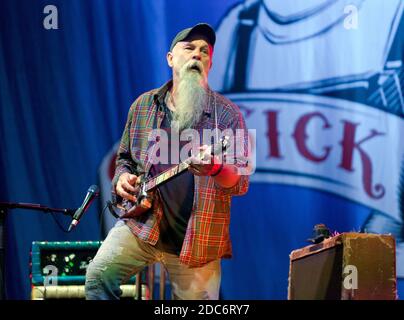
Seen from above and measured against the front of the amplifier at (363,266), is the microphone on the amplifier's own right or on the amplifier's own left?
on the amplifier's own right

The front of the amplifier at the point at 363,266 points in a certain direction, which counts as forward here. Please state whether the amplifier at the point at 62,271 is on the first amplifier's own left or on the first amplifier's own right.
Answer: on the first amplifier's own right

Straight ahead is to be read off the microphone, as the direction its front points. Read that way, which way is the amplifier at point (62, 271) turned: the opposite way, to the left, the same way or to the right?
to the right

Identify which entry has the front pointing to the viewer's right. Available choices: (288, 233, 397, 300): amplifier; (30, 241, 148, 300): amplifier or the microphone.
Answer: the microphone

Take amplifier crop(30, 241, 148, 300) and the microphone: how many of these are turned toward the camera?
1

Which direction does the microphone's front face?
to the viewer's right

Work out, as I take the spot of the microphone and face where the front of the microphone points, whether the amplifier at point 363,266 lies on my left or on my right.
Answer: on my right

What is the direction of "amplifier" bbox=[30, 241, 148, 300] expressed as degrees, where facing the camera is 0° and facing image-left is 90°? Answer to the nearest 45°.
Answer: approximately 0°

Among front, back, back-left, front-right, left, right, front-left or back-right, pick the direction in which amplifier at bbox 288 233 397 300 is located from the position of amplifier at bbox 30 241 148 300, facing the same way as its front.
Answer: front-left
